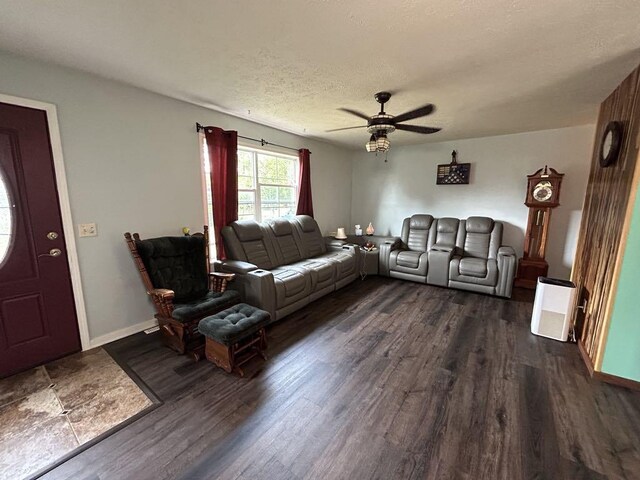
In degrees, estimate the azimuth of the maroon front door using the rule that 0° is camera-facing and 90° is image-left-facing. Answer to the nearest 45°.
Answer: approximately 315°

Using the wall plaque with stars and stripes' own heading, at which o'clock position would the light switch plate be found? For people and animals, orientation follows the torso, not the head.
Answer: The light switch plate is roughly at 1 o'clock from the wall plaque with stars and stripes.

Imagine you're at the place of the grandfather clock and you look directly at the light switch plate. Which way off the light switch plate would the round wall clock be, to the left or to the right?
left

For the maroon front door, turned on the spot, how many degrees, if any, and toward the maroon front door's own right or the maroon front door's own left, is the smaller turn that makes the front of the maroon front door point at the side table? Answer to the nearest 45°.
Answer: approximately 45° to the maroon front door's own left

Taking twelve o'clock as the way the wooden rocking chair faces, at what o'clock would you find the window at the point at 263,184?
The window is roughly at 9 o'clock from the wooden rocking chair.

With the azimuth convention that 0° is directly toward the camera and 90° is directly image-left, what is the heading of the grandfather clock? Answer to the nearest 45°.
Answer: approximately 45°
